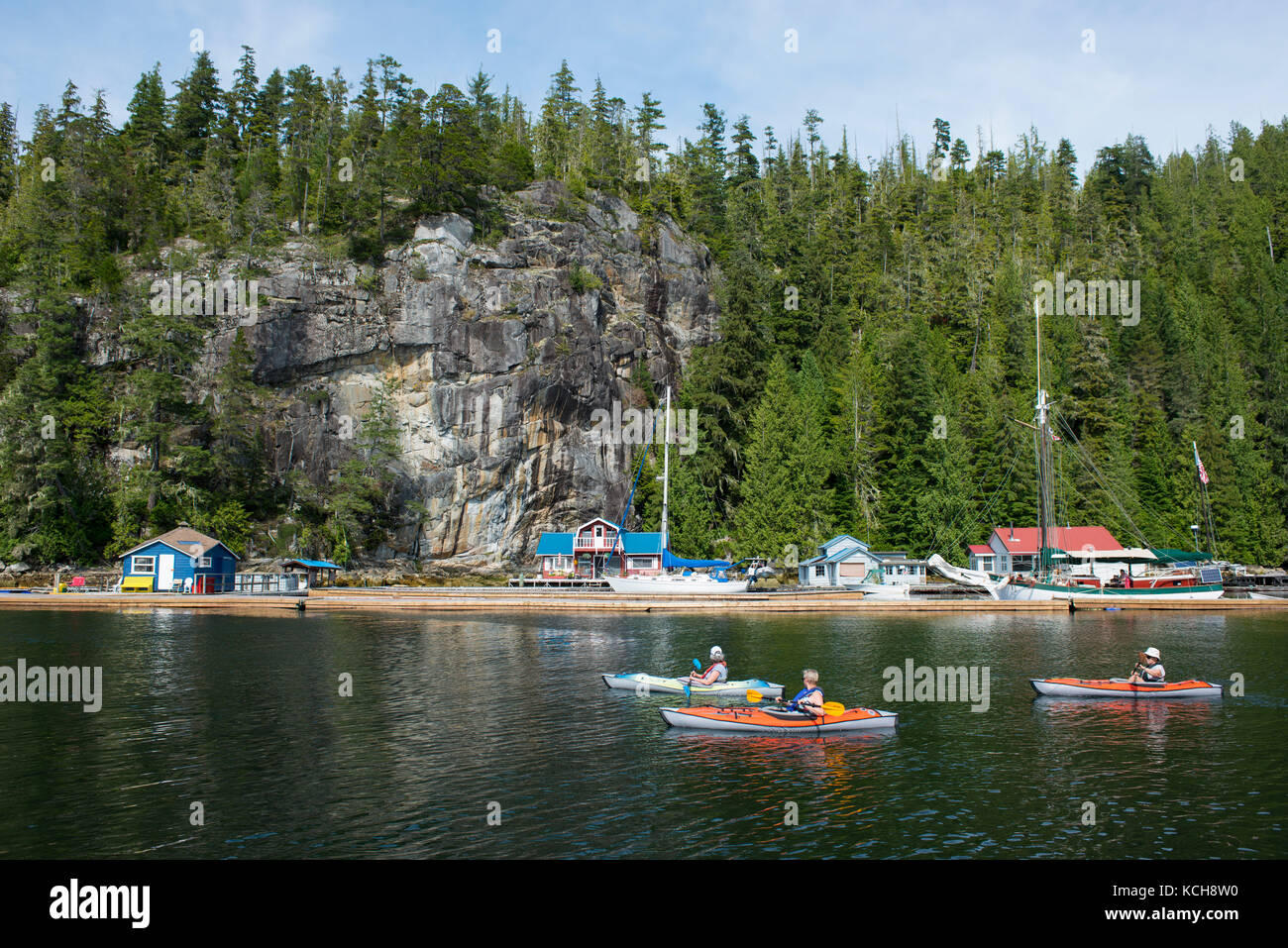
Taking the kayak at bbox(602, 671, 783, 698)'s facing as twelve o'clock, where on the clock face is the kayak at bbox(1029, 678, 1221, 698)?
the kayak at bbox(1029, 678, 1221, 698) is roughly at 6 o'clock from the kayak at bbox(602, 671, 783, 698).

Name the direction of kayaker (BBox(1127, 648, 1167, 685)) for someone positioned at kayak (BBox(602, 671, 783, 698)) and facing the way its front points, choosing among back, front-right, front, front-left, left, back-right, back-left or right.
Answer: back

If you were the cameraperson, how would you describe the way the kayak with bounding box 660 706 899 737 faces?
facing to the left of the viewer

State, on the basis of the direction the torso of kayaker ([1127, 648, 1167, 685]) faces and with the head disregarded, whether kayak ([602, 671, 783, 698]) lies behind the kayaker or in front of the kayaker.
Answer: in front

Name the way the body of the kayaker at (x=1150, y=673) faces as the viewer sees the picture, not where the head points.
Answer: to the viewer's left

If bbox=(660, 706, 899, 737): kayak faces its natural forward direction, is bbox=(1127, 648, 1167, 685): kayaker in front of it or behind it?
behind

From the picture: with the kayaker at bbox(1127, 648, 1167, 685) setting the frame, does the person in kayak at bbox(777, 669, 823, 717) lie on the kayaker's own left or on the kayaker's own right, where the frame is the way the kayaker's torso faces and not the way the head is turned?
on the kayaker's own left

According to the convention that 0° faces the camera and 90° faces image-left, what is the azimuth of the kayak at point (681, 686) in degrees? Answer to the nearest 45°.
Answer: approximately 90°

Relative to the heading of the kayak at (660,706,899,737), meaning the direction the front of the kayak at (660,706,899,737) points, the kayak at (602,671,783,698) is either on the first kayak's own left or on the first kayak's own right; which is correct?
on the first kayak's own right

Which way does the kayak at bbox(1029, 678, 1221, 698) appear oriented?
to the viewer's left
